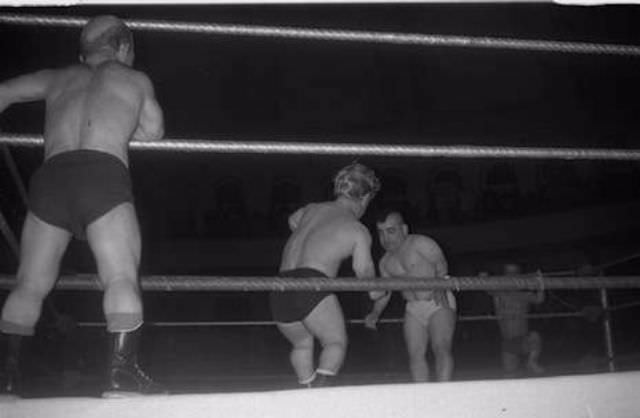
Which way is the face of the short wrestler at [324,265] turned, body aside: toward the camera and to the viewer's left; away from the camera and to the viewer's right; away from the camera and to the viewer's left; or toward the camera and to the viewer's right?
away from the camera and to the viewer's right

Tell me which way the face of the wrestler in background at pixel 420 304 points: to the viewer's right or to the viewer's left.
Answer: to the viewer's left

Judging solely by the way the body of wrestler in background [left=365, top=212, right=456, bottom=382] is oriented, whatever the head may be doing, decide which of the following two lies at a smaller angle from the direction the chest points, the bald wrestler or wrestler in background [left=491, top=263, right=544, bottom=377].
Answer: the bald wrestler

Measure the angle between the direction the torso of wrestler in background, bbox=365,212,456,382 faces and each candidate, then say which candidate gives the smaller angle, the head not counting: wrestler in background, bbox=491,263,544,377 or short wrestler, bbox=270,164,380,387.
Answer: the short wrestler

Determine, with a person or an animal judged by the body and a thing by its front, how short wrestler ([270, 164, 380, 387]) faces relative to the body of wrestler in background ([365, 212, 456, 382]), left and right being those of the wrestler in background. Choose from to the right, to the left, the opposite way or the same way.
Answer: the opposite way

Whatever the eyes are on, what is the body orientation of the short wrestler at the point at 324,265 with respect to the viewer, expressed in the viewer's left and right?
facing away from the viewer and to the right of the viewer
